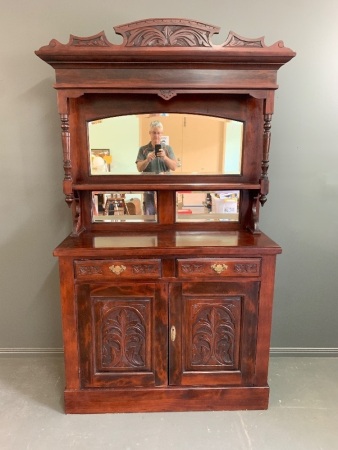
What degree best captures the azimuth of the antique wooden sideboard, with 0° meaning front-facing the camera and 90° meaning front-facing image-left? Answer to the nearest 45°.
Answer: approximately 0°
